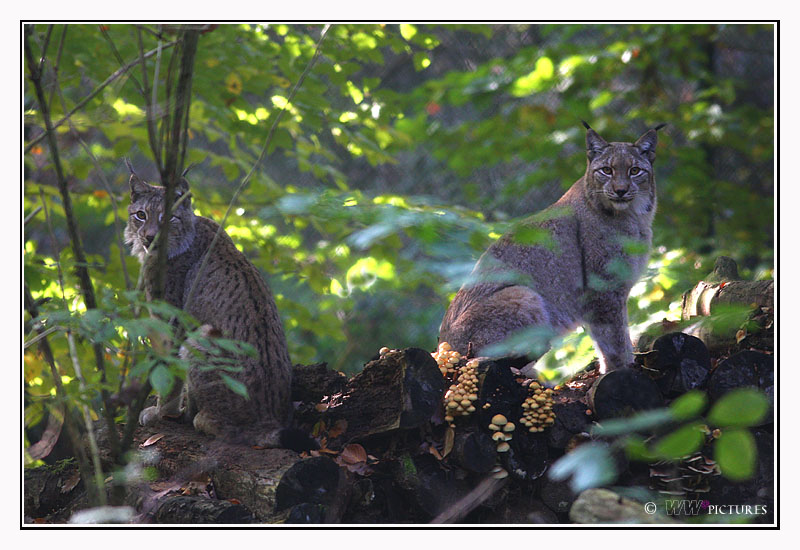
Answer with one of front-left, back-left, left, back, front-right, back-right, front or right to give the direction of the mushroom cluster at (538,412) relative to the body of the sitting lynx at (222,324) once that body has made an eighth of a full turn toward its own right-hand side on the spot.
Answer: back

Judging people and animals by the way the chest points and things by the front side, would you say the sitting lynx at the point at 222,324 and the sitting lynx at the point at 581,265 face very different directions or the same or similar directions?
very different directions

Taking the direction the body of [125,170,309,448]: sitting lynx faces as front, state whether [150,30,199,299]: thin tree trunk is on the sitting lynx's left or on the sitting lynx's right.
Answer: on the sitting lynx's left

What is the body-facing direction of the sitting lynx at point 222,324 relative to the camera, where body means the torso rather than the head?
to the viewer's left

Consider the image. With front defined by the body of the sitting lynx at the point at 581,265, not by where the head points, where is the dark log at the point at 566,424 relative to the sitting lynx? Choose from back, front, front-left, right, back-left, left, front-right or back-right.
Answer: right

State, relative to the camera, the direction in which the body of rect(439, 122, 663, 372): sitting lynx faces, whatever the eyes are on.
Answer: to the viewer's right

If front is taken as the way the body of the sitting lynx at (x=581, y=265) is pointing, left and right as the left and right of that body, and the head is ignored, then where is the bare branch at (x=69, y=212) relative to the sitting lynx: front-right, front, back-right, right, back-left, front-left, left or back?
back-right

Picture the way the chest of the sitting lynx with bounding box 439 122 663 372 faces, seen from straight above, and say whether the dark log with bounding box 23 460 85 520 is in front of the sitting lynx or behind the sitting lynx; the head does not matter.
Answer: behind
